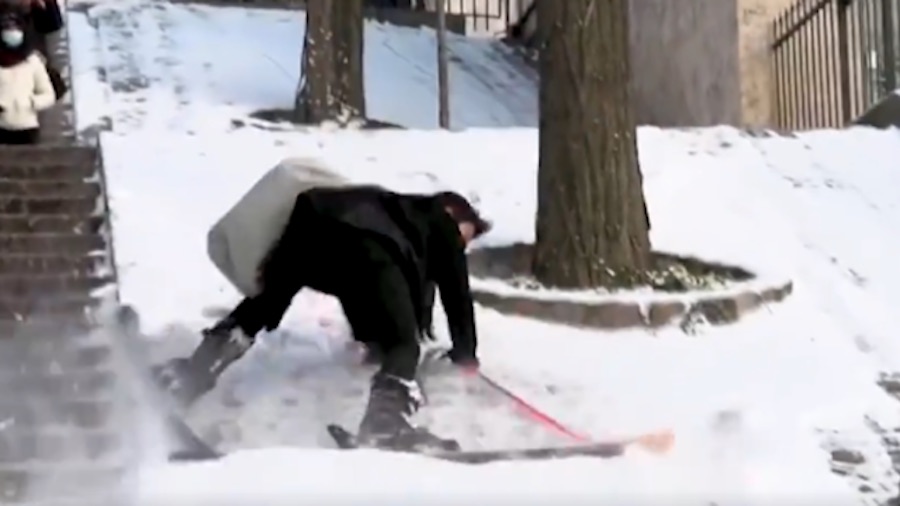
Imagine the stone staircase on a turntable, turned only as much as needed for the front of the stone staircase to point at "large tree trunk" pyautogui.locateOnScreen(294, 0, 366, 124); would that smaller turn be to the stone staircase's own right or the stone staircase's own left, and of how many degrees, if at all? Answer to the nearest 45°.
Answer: approximately 135° to the stone staircase's own left

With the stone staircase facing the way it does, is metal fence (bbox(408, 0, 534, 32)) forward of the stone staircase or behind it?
behind

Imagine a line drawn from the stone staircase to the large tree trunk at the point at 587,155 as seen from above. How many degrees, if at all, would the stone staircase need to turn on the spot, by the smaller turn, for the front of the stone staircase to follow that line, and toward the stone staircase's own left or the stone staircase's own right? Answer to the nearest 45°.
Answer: approximately 90° to the stone staircase's own left

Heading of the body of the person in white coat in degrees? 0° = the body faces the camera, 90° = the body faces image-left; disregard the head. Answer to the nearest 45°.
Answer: approximately 0°

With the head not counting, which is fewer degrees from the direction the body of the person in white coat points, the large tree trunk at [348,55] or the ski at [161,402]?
the ski

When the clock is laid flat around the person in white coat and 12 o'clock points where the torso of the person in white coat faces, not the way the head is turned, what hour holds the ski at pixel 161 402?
The ski is roughly at 12 o'clock from the person in white coat.

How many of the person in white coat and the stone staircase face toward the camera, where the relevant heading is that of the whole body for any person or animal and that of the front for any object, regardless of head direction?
2

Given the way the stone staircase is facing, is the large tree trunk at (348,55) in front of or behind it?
behind

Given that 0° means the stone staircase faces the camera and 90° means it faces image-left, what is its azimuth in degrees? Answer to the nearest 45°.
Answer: approximately 0°

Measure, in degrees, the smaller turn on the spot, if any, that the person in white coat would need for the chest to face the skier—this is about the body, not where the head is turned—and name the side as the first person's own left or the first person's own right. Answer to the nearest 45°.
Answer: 0° — they already face them

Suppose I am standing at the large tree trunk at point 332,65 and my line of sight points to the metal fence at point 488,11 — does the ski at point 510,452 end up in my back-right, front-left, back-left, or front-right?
back-right
